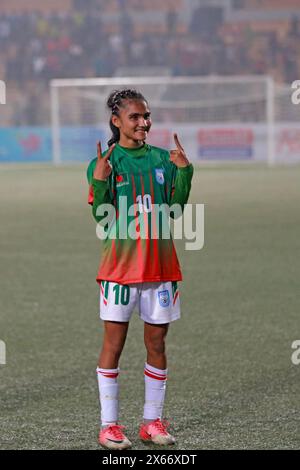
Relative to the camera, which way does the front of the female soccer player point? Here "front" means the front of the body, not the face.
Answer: toward the camera
